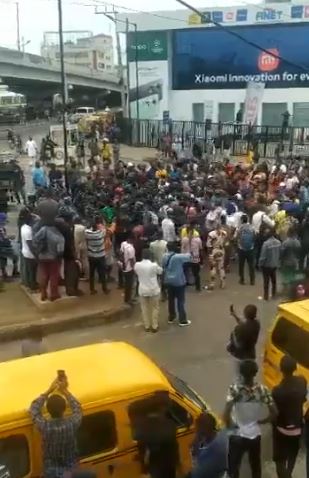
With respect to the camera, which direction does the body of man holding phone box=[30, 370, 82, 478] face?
away from the camera

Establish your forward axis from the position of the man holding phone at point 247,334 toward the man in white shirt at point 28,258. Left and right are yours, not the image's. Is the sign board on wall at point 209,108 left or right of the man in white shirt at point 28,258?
right

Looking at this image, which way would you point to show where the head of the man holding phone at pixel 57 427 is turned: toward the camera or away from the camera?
away from the camera

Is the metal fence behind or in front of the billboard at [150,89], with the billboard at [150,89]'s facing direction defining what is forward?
in front

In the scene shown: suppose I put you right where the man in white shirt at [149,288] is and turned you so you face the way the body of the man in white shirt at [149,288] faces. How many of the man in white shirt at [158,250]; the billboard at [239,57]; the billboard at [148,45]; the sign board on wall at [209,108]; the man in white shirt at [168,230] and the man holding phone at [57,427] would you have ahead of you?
5

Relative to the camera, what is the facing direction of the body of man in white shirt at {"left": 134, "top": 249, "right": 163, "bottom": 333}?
away from the camera

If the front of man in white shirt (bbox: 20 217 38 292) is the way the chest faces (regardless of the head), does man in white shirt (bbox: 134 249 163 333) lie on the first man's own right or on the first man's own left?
on the first man's own right

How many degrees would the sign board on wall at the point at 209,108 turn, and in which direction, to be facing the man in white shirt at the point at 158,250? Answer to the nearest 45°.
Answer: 0° — it already faces them

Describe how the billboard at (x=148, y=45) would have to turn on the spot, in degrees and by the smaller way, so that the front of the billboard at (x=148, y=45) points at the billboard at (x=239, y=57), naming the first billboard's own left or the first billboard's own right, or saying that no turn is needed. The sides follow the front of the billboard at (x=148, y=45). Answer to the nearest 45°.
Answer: approximately 90° to the first billboard's own left

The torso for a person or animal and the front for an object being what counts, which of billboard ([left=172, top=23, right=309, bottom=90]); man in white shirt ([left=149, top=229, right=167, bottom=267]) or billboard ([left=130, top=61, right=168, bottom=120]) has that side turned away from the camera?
the man in white shirt

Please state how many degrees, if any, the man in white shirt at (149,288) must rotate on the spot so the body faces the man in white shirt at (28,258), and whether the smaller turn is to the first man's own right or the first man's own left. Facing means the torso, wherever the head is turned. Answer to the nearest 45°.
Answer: approximately 45° to the first man's own left

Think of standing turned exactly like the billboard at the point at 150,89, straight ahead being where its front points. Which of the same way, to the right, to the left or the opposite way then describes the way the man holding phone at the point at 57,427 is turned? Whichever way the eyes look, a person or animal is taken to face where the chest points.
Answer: the opposite way

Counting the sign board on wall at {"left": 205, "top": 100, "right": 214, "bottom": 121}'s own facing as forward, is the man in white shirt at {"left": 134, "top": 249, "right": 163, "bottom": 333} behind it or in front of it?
in front

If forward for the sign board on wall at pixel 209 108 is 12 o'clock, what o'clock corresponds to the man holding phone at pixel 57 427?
The man holding phone is roughly at 12 o'clock from the sign board on wall.

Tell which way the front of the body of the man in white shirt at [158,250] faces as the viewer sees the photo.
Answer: away from the camera
